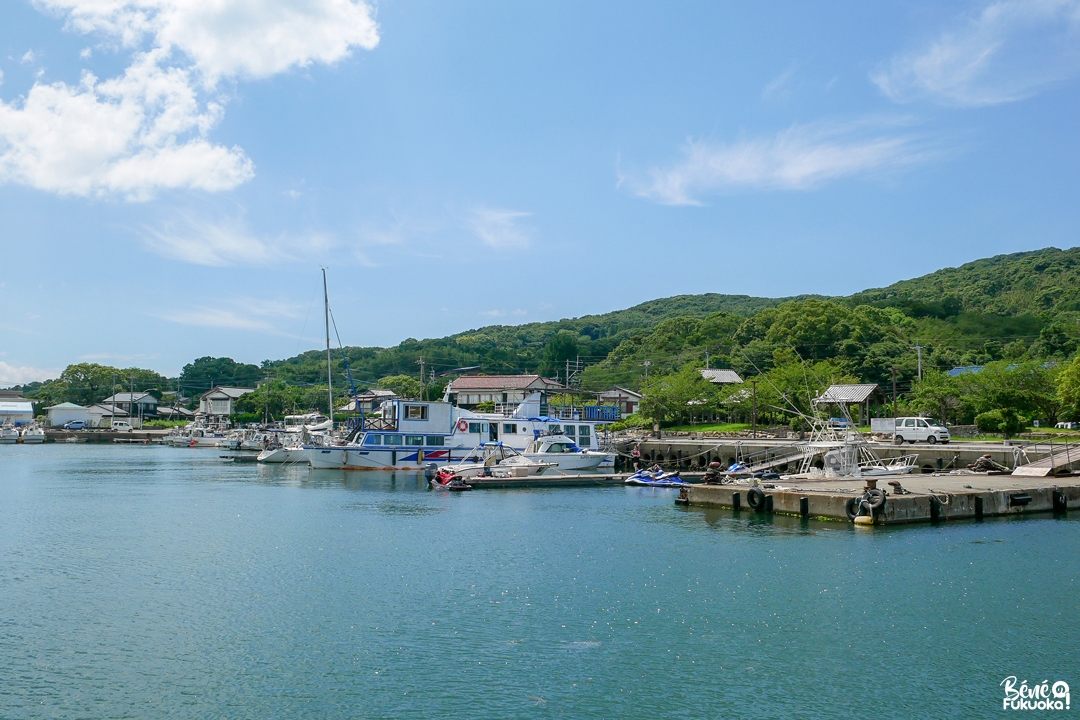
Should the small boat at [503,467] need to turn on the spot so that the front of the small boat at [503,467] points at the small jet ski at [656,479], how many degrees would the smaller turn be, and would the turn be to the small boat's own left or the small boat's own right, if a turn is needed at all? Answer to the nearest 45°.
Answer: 0° — it already faces it

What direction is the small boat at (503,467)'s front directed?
to the viewer's right

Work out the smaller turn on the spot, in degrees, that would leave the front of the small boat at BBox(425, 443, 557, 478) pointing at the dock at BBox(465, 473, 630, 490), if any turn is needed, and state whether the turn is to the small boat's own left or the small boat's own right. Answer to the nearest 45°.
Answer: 0° — it already faces it

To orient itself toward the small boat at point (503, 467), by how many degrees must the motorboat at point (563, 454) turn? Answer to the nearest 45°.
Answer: approximately 135° to its right

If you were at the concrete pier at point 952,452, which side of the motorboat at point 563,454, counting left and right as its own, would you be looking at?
front

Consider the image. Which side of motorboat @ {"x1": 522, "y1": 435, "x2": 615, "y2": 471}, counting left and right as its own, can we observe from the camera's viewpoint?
right

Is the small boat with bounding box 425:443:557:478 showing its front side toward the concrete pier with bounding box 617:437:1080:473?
yes
